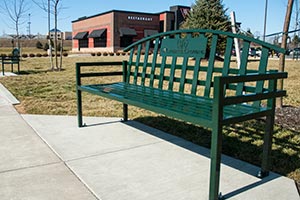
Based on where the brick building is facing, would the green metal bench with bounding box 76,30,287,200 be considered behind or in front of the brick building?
in front

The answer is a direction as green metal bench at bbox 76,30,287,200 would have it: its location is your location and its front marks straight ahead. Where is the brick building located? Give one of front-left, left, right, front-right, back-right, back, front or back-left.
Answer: back-right

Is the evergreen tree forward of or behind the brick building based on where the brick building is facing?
forward

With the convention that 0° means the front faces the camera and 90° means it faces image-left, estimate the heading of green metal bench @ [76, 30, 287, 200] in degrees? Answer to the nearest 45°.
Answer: approximately 45°

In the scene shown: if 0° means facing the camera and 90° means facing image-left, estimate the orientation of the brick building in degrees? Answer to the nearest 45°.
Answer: approximately 315°

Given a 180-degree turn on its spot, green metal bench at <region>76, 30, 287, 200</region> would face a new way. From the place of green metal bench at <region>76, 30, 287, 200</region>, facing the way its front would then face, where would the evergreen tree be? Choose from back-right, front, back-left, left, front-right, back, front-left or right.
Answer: front-left
